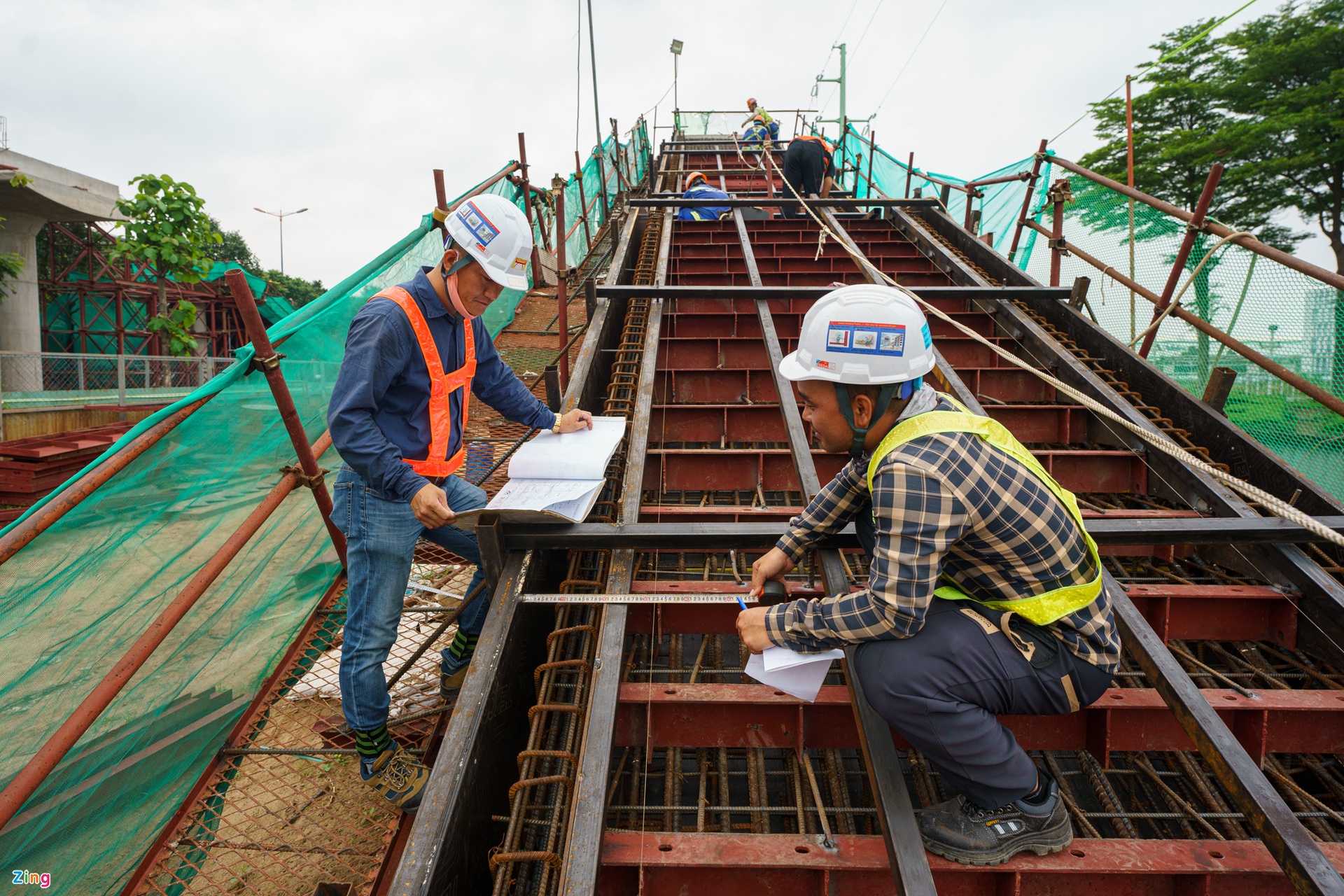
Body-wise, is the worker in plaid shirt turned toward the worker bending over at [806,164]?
no

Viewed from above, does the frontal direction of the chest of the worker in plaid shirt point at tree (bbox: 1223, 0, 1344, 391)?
no

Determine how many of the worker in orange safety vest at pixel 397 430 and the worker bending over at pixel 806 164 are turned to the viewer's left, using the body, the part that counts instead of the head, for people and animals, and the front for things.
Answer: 0

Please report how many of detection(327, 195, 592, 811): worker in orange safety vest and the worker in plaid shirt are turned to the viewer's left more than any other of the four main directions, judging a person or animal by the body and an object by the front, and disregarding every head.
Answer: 1

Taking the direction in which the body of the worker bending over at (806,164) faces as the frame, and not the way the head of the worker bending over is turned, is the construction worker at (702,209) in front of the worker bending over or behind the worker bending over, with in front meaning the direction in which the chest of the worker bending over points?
behind

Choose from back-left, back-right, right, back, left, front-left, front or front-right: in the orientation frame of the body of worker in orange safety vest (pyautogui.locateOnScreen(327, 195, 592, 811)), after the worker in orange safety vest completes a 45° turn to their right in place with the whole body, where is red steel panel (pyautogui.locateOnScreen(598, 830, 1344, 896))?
front-left

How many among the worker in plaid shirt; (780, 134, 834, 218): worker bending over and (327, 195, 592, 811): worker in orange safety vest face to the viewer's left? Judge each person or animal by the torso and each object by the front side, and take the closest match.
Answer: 1

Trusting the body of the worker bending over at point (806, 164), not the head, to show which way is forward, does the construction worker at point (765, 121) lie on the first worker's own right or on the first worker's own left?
on the first worker's own left

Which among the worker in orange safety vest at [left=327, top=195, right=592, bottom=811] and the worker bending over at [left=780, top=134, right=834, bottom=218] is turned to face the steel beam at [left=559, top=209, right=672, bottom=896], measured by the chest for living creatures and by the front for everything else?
the worker in orange safety vest

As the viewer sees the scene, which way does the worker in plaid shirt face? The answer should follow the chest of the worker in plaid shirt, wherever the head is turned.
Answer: to the viewer's left

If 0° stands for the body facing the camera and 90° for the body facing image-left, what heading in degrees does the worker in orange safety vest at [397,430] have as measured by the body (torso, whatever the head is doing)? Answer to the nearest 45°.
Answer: approximately 315°

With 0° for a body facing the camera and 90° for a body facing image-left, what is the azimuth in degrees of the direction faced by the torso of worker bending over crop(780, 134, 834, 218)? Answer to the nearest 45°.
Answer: approximately 225°

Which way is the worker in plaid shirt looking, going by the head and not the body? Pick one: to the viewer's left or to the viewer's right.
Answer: to the viewer's left

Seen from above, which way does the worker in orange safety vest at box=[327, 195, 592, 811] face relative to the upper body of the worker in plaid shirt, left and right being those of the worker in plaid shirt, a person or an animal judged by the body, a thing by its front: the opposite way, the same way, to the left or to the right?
the opposite way

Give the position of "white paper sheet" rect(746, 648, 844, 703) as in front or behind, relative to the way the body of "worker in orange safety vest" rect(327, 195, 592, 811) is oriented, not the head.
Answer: in front
